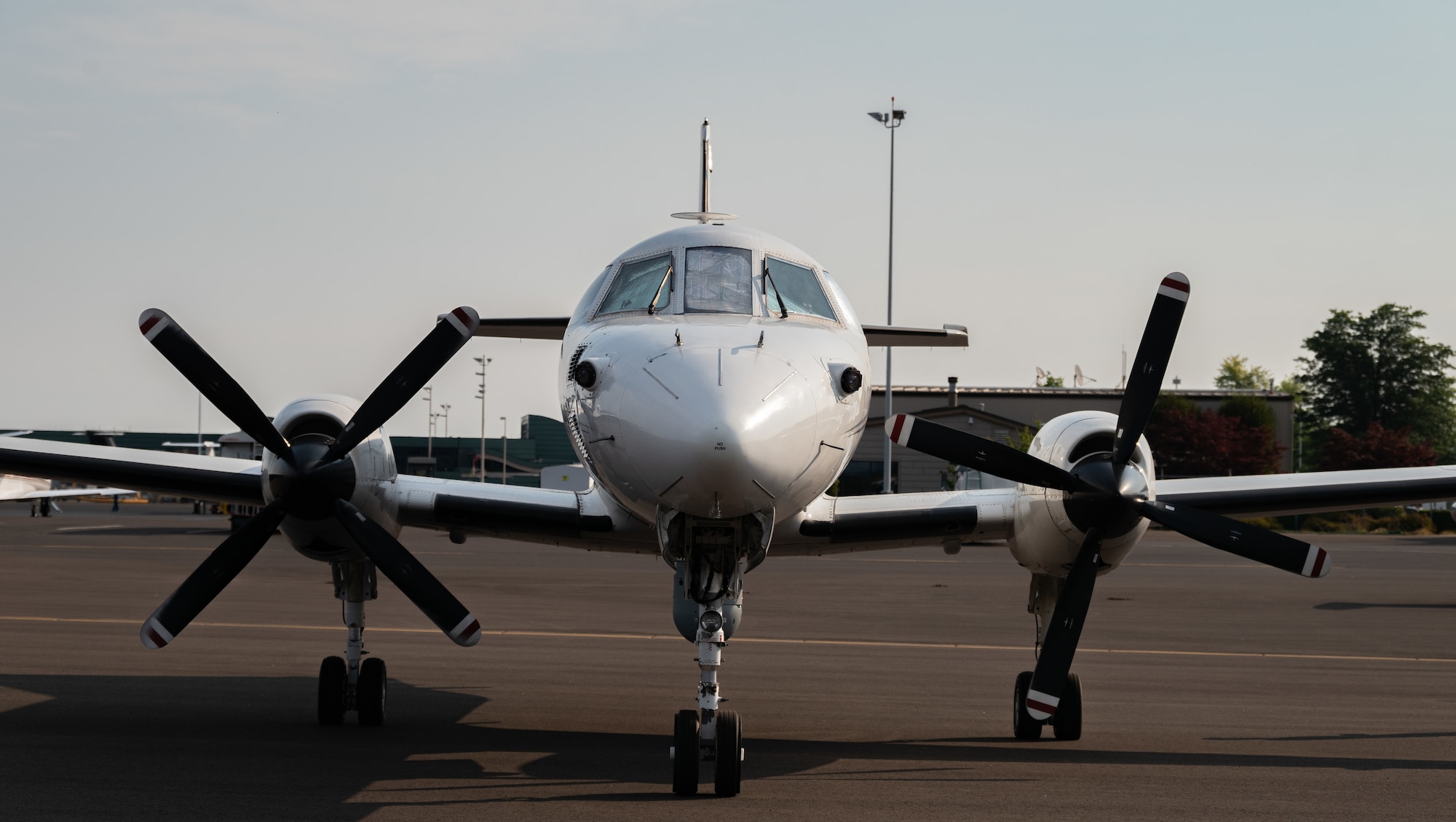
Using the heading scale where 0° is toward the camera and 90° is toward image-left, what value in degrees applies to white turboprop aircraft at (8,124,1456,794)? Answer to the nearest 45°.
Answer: approximately 0°
